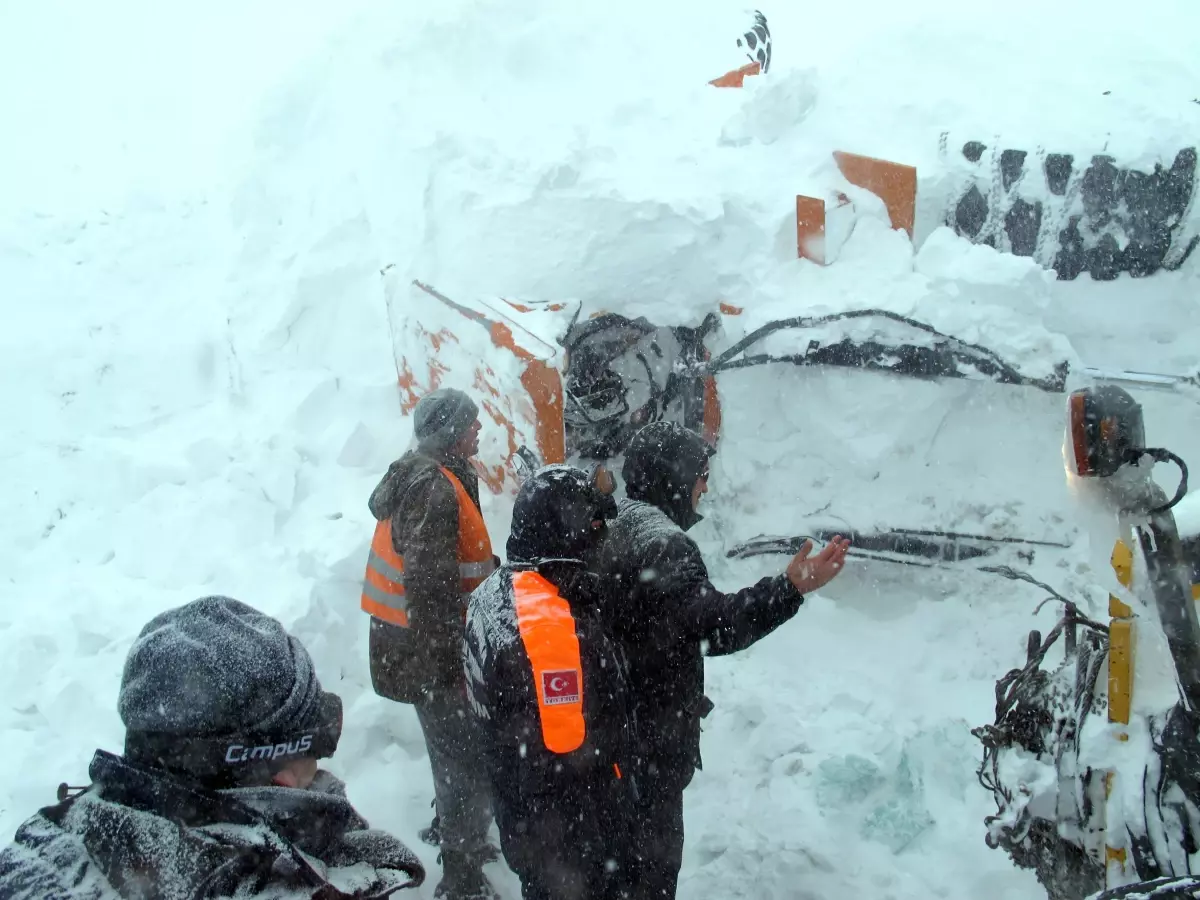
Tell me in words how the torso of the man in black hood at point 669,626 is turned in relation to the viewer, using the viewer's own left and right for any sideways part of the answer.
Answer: facing to the right of the viewer

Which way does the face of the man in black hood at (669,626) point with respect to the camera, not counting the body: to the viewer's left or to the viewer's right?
to the viewer's right

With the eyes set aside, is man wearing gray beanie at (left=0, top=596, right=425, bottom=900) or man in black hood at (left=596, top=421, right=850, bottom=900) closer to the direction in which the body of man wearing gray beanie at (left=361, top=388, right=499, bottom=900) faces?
the man in black hood

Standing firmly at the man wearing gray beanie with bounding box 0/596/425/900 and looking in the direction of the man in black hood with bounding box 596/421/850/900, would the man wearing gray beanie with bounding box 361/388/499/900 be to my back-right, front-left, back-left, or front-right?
front-left

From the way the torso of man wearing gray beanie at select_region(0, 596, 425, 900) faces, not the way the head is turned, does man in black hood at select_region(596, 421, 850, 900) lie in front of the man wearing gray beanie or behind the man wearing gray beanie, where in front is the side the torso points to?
in front

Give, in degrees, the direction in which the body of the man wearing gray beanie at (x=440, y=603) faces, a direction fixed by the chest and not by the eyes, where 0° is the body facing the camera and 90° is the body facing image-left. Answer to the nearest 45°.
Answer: approximately 270°

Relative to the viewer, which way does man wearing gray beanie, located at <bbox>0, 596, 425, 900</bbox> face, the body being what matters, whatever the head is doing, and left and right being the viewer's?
facing away from the viewer and to the right of the viewer

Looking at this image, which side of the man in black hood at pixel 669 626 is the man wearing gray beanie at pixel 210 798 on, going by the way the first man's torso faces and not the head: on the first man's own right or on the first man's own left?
on the first man's own right

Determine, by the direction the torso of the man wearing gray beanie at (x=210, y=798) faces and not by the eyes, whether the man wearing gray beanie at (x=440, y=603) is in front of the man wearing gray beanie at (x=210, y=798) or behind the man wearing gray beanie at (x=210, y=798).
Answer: in front
